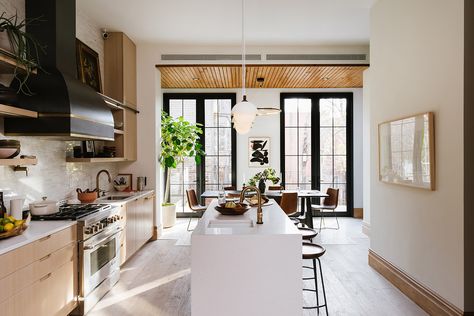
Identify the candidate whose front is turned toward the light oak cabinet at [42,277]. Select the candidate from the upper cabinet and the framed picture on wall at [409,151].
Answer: the framed picture on wall

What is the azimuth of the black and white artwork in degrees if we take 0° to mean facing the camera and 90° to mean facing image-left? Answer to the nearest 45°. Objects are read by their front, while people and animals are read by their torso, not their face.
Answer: approximately 0°

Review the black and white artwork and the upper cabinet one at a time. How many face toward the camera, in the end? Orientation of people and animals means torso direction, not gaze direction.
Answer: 1

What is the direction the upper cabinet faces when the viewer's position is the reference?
facing to the right of the viewer
